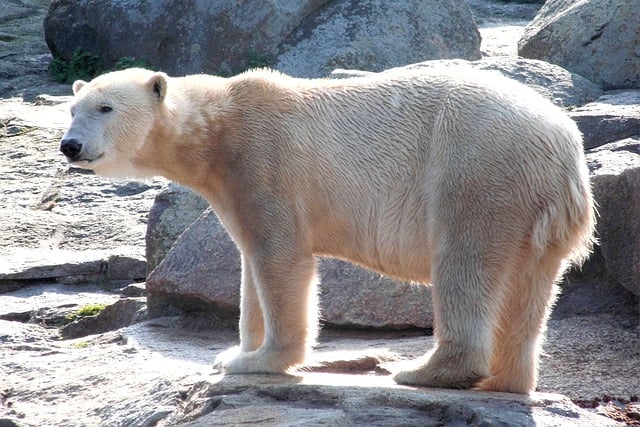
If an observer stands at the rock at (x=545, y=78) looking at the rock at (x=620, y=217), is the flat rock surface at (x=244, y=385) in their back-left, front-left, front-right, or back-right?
front-right

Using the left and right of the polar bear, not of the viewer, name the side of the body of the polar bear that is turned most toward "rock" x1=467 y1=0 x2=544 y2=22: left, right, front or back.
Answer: right

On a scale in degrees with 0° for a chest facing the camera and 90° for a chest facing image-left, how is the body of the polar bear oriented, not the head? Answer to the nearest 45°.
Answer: approximately 90°

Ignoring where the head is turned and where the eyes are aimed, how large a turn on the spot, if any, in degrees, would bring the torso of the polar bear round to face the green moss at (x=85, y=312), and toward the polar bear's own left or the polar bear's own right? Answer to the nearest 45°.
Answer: approximately 45° to the polar bear's own right

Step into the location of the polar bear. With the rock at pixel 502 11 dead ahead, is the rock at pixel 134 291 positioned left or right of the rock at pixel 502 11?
left

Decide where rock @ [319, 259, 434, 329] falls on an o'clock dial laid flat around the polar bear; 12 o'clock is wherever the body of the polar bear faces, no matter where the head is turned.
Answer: The rock is roughly at 3 o'clock from the polar bear.

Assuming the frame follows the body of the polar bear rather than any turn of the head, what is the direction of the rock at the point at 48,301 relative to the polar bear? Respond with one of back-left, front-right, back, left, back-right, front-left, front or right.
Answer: front-right

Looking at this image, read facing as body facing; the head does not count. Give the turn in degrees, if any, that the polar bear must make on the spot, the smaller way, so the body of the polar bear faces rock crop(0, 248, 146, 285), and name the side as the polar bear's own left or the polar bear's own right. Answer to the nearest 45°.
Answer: approximately 45° to the polar bear's own right

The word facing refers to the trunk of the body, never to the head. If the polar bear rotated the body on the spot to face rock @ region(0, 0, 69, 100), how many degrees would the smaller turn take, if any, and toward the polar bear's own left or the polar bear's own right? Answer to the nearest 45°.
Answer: approximately 45° to the polar bear's own right
